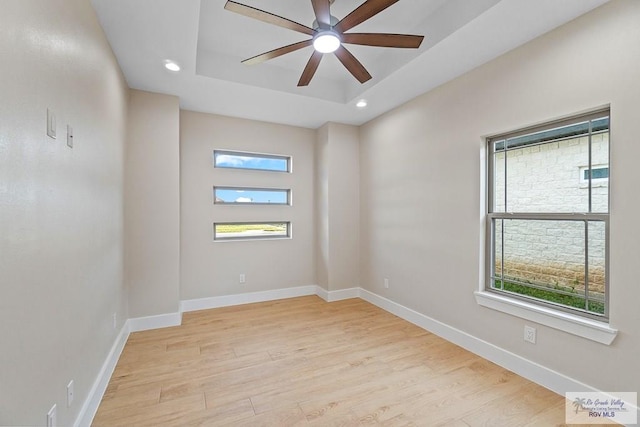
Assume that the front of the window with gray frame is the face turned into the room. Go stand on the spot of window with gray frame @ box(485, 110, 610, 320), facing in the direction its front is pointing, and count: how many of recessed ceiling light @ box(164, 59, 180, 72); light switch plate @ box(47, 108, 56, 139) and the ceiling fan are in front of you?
3

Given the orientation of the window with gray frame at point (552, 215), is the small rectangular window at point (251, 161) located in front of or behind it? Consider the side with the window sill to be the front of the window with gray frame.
in front

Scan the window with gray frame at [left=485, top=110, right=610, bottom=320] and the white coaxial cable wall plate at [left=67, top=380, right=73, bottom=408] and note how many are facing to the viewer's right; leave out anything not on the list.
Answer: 1

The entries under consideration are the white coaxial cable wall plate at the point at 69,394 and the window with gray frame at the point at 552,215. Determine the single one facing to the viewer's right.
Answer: the white coaxial cable wall plate

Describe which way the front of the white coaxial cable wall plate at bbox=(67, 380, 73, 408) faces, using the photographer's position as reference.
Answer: facing to the right of the viewer

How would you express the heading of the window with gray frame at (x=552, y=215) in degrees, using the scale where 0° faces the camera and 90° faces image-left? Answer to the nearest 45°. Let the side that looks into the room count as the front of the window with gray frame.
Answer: approximately 45°

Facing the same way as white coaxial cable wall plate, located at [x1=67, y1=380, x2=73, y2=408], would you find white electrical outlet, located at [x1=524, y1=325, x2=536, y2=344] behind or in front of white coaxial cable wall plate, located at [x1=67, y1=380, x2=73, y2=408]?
in front

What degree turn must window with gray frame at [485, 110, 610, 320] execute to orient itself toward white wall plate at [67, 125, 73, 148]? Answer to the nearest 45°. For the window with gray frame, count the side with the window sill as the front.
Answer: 0° — it already faces it

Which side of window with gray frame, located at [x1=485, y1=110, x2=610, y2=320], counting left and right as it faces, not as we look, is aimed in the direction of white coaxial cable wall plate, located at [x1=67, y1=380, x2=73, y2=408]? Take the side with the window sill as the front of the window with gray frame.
front

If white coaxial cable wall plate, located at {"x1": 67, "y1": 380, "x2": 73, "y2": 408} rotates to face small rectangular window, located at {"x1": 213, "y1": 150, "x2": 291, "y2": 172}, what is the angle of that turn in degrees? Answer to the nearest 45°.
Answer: approximately 45° to its left

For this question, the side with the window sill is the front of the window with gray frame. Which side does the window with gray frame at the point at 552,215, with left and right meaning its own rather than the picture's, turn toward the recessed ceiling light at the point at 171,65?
front
